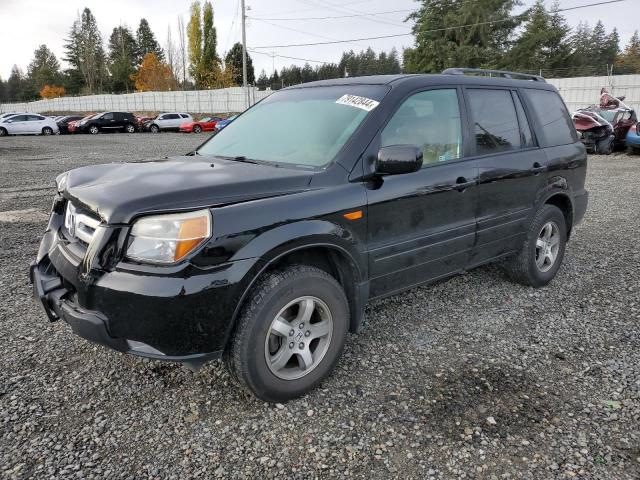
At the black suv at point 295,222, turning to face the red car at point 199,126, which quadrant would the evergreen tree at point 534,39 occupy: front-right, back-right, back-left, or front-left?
front-right

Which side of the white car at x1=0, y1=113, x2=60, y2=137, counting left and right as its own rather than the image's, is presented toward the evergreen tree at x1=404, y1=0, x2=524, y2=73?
back

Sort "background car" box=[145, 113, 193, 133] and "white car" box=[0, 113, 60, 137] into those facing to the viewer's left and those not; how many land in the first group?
2

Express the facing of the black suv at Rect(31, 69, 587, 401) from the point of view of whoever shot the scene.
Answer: facing the viewer and to the left of the viewer

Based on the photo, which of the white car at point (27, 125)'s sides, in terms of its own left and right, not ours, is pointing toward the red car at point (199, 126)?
back

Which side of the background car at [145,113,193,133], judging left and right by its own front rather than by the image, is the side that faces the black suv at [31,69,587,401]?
left

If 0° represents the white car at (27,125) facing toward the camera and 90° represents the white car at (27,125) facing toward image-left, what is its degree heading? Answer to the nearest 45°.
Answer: approximately 90°

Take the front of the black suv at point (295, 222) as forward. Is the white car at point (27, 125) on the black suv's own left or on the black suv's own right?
on the black suv's own right

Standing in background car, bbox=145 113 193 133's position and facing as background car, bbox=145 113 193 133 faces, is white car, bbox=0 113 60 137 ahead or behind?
ahead

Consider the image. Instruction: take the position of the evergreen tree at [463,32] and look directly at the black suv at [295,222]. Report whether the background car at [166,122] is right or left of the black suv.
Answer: right

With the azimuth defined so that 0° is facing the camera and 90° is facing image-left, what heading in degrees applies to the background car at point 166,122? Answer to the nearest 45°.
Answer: approximately 90°

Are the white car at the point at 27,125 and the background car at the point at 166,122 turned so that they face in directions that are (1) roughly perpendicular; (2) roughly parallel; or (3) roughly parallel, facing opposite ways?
roughly parallel

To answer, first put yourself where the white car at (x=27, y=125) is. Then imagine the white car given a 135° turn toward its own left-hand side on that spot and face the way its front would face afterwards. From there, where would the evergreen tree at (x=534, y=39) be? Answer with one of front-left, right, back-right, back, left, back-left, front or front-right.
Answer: front-left
